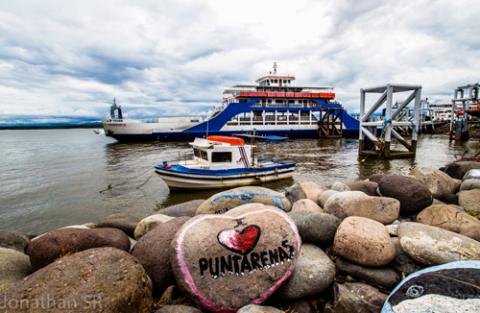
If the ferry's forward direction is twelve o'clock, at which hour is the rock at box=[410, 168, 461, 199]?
The rock is roughly at 9 o'clock from the ferry.

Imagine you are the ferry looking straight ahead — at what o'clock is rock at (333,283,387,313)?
The rock is roughly at 9 o'clock from the ferry.

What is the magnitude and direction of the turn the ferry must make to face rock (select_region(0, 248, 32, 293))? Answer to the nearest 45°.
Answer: approximately 90° to its left

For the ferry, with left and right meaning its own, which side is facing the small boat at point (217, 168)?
left

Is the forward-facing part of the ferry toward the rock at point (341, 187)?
no

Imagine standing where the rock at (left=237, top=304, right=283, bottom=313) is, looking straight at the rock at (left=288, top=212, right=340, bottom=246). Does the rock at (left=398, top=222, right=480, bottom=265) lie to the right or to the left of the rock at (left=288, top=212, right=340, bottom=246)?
right

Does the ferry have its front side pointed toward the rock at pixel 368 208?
no

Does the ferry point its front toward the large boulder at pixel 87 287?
no

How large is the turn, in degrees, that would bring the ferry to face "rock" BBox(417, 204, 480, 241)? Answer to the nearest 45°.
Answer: approximately 90° to its left

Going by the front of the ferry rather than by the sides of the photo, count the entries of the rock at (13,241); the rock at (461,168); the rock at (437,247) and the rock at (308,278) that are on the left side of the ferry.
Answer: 4

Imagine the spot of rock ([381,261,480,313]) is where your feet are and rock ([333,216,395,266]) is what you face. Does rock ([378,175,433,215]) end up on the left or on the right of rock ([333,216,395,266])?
right

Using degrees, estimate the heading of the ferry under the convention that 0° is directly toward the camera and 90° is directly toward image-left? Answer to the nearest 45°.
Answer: approximately 90°
